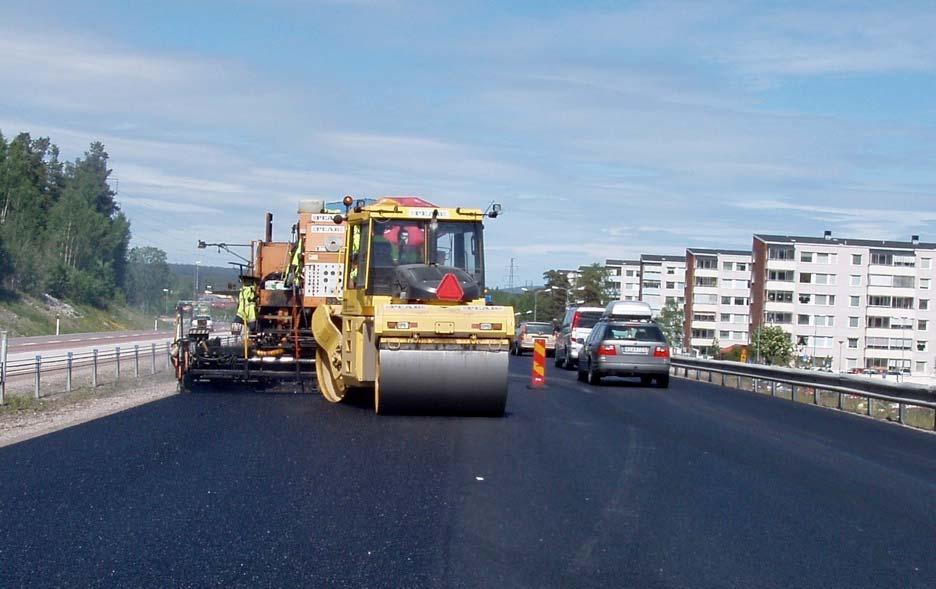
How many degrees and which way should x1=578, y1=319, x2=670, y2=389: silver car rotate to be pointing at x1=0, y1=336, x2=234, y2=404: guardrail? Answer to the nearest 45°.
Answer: approximately 90° to its left

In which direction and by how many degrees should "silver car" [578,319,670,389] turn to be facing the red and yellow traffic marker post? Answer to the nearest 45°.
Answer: approximately 135° to its left

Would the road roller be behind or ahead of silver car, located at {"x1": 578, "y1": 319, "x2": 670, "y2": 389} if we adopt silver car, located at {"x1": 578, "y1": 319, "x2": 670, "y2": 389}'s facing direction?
behind

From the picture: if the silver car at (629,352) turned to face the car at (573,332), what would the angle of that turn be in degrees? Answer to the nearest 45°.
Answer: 0° — it already faces it

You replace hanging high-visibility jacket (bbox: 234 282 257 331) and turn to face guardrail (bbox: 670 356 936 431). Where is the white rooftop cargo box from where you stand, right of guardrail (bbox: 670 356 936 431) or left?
left

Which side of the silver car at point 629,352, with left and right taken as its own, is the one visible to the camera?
back

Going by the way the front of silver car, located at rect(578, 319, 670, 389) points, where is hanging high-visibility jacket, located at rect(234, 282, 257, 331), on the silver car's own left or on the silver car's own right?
on the silver car's own left
